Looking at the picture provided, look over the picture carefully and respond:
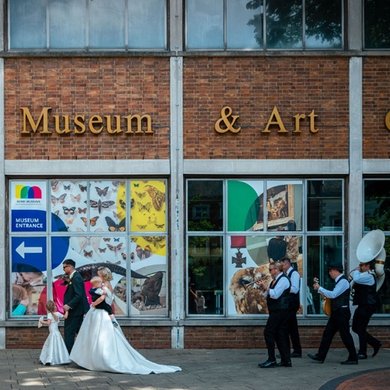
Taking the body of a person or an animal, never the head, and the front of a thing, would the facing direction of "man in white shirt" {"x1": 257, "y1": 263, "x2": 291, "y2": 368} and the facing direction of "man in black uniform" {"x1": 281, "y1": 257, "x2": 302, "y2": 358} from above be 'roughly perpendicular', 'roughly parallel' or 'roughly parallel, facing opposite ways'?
roughly parallel

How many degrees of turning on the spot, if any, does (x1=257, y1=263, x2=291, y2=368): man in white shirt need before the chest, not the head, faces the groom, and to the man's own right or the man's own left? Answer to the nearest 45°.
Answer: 0° — they already face them

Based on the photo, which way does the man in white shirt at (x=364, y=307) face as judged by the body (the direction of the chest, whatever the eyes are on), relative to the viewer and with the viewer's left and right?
facing to the left of the viewer

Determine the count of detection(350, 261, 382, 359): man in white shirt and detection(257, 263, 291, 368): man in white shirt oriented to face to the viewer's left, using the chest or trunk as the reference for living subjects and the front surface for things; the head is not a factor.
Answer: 2

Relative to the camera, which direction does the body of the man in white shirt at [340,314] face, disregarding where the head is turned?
to the viewer's left

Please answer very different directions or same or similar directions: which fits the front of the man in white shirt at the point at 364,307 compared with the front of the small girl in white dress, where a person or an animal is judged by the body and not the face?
same or similar directions

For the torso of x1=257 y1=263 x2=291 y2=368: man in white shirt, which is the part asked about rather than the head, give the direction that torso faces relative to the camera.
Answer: to the viewer's left

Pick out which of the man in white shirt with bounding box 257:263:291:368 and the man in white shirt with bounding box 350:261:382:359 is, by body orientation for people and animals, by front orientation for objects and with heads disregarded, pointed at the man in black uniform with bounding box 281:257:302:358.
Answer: the man in white shirt with bounding box 350:261:382:359

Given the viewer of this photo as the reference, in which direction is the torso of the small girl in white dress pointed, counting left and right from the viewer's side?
facing away from the viewer and to the left of the viewer

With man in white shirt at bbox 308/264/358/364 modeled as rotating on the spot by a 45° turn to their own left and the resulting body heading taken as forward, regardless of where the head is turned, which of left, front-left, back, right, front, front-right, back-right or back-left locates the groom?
front-right

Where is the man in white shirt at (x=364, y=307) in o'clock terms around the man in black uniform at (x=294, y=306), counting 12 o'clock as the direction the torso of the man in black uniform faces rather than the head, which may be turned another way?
The man in white shirt is roughly at 6 o'clock from the man in black uniform.

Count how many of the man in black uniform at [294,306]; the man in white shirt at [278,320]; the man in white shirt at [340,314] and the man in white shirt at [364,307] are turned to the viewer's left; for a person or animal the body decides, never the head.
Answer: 4

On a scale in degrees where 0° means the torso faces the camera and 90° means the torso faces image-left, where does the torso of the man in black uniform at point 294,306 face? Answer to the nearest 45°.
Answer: approximately 90°

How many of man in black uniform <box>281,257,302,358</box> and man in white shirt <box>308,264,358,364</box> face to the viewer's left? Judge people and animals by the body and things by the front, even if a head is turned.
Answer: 2
